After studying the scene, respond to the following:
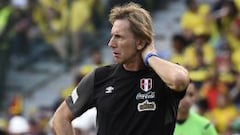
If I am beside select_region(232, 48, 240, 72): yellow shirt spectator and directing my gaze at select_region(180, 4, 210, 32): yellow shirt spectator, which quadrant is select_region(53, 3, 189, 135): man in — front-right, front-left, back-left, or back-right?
back-left

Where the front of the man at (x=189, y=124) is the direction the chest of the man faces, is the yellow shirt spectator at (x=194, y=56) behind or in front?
behind

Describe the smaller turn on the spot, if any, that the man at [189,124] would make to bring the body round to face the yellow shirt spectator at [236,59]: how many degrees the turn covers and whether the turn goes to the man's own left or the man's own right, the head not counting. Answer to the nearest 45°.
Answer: approximately 135° to the man's own right

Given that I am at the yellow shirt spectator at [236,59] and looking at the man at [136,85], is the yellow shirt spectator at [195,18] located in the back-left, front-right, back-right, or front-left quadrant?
back-right

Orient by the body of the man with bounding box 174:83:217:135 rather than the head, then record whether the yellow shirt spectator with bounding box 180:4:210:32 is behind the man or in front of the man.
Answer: behind

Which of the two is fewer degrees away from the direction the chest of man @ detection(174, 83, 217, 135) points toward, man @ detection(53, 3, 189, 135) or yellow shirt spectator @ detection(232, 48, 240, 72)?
the man

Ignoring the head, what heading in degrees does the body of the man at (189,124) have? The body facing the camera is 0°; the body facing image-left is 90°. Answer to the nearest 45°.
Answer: approximately 45°

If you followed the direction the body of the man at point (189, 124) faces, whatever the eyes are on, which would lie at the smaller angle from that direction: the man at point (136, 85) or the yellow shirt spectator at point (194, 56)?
the man
